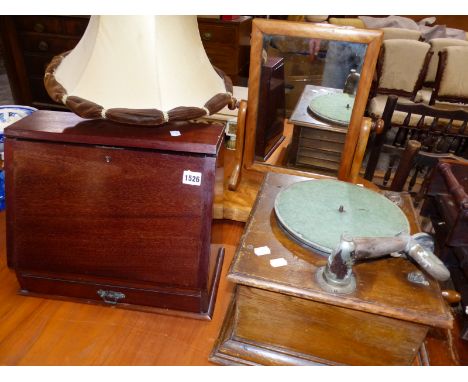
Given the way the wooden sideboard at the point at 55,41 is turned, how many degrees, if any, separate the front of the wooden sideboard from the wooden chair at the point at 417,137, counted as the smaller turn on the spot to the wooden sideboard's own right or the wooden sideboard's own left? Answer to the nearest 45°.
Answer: approximately 45° to the wooden sideboard's own left

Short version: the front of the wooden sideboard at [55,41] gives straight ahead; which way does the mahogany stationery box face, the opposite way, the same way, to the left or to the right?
the same way

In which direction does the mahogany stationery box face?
toward the camera

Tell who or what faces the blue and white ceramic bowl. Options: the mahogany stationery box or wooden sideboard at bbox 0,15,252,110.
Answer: the wooden sideboard

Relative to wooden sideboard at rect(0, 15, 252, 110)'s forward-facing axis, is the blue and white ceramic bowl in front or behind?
in front
